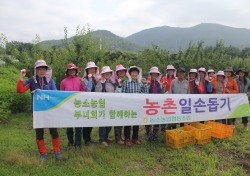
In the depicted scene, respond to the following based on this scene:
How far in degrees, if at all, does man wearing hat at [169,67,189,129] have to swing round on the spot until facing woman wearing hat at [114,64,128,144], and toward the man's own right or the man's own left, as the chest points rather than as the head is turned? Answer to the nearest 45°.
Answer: approximately 45° to the man's own right

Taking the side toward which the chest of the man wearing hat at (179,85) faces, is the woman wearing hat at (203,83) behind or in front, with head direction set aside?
behind

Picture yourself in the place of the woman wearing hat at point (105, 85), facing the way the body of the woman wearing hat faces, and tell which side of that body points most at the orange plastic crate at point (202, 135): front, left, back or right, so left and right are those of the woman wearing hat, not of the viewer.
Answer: left

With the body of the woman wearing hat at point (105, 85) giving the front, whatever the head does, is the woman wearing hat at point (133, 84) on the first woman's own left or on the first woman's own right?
on the first woman's own left

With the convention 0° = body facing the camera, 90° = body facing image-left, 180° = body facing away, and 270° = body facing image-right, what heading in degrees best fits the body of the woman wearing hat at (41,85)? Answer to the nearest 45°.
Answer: approximately 0°
